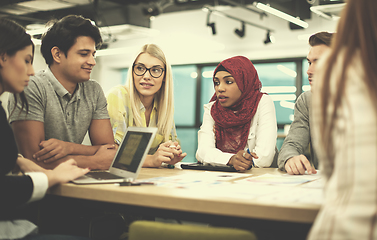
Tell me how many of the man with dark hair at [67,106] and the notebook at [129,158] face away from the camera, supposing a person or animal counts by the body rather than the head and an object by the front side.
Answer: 0

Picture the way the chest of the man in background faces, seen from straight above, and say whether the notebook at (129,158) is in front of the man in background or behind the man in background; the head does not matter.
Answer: in front

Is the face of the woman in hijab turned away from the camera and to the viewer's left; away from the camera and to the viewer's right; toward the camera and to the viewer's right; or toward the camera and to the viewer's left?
toward the camera and to the viewer's left

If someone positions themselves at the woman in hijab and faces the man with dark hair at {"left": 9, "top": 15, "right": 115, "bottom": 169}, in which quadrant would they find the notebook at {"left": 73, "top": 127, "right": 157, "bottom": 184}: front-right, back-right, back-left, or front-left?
front-left

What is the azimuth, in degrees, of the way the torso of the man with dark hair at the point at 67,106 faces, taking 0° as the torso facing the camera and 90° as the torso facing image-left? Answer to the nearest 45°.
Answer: approximately 315°

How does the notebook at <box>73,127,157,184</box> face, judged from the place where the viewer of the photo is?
facing the viewer and to the left of the viewer

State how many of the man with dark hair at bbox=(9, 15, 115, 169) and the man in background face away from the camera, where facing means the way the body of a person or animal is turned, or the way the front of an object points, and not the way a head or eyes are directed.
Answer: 0

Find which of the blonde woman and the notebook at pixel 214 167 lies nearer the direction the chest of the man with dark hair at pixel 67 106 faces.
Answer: the notebook

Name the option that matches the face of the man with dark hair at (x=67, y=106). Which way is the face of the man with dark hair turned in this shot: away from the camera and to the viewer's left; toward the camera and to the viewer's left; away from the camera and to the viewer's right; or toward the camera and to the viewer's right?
toward the camera and to the viewer's right

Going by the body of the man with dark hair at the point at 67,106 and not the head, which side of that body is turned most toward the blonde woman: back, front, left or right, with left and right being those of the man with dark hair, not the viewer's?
left

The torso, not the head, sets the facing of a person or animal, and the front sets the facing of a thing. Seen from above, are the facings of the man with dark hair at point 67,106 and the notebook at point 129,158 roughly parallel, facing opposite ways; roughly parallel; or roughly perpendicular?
roughly perpendicular

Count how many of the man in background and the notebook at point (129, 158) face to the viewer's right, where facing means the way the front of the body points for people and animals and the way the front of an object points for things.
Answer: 0

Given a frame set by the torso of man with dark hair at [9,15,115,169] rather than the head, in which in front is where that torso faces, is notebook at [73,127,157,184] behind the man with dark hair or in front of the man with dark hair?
in front

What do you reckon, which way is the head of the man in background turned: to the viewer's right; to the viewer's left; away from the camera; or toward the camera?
to the viewer's left
